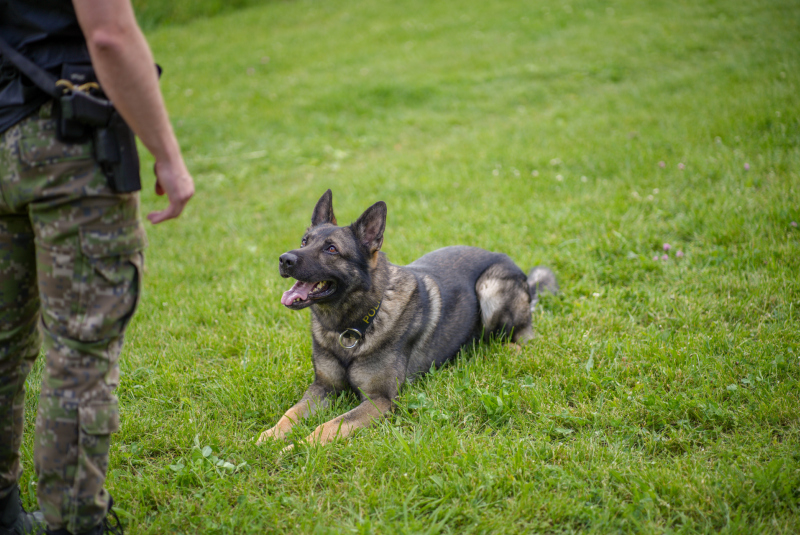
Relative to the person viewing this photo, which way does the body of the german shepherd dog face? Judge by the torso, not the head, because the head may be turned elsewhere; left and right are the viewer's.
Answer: facing the viewer and to the left of the viewer

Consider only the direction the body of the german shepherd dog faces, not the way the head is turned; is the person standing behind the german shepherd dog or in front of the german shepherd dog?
in front
